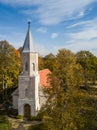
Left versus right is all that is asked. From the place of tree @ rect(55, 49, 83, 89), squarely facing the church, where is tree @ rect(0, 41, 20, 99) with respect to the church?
right

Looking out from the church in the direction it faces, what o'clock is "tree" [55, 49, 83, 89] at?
The tree is roughly at 8 o'clock from the church.

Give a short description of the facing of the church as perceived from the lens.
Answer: facing the viewer

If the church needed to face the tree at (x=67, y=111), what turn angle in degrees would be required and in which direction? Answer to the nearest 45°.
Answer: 0° — it already faces it
